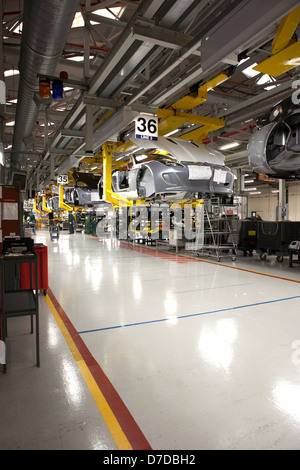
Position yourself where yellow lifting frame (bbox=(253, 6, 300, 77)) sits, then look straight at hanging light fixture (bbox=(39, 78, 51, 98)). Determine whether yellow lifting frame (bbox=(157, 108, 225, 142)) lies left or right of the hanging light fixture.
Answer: right

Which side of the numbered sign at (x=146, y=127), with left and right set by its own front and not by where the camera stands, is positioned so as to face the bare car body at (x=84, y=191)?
back

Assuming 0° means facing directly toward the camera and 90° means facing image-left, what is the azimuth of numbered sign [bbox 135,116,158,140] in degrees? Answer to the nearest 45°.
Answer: approximately 0°

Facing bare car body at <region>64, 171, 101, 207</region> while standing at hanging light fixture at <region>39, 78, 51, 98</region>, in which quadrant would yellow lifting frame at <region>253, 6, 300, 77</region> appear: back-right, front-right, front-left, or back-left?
back-right

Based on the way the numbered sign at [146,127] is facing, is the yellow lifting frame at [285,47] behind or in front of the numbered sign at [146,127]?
in front
